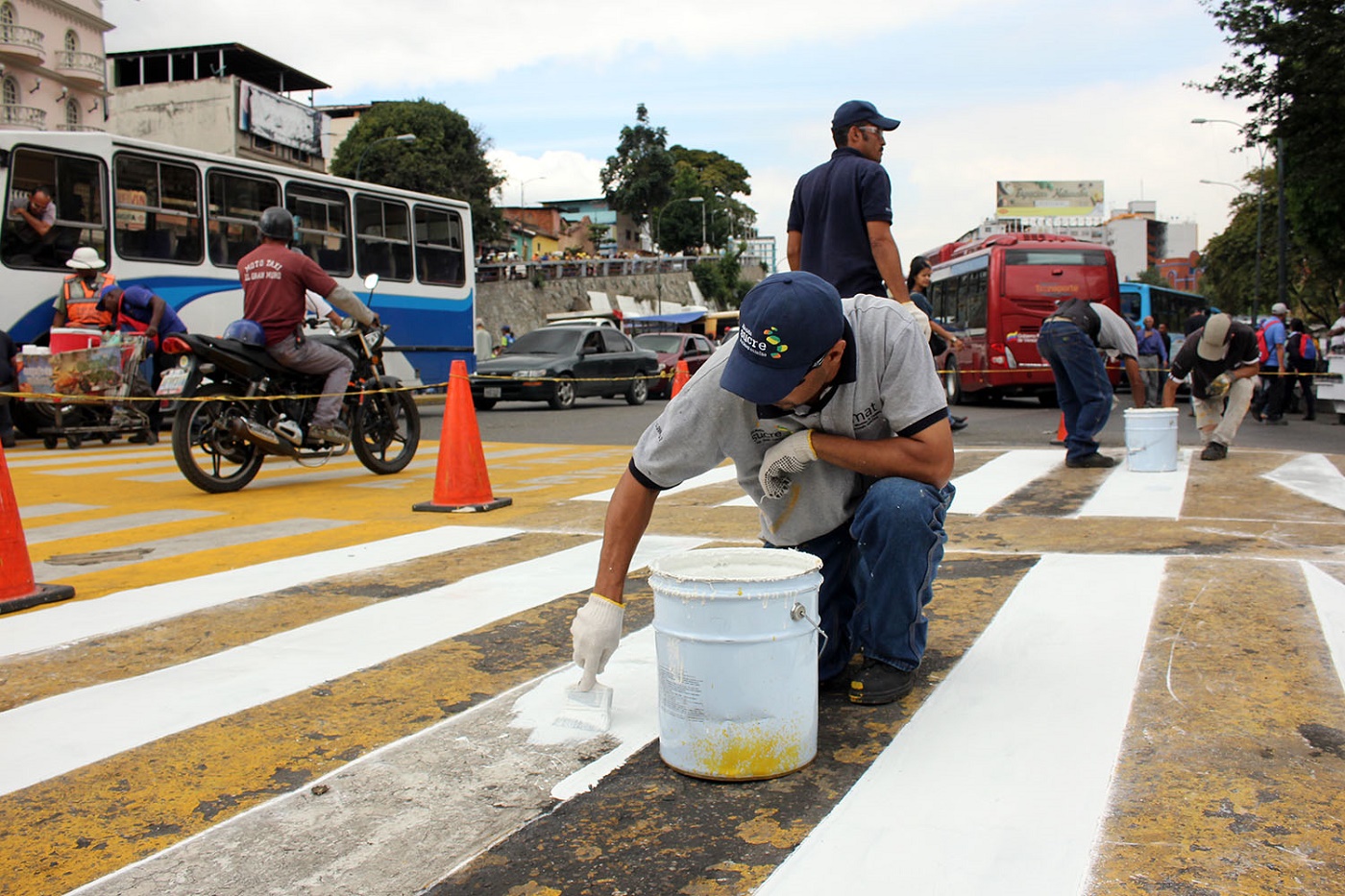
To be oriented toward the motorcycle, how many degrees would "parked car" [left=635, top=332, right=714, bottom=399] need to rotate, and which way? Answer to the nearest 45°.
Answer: approximately 45° to its left

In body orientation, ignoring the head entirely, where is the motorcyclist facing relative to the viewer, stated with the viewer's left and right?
facing away from the viewer and to the right of the viewer

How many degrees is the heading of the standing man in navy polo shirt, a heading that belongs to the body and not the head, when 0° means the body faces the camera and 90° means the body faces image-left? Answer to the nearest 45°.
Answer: approximately 225°

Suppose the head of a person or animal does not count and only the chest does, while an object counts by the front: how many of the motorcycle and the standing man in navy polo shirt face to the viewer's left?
0

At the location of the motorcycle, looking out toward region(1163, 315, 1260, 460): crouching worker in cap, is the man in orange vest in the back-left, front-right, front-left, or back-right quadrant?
back-left

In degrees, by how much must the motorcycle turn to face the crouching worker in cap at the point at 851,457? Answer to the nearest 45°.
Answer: approximately 135° to its right

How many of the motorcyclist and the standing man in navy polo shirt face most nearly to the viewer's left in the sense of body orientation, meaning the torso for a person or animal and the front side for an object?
0

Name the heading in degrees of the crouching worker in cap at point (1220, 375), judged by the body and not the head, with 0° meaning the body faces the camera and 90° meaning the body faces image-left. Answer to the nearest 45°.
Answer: approximately 45°

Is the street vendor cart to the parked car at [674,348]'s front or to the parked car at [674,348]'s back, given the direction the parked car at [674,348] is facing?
to the front

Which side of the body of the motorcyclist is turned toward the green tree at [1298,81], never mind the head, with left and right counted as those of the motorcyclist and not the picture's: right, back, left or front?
front

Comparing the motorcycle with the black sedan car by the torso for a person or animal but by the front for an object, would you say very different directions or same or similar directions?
very different directions

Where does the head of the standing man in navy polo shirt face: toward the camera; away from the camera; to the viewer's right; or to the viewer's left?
to the viewer's right

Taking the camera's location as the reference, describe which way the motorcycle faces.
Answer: facing away from the viewer and to the right of the viewer

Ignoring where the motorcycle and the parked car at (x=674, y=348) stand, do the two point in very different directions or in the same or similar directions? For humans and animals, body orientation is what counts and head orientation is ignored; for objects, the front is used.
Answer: very different directions

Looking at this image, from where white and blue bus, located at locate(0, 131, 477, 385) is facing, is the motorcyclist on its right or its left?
on its left

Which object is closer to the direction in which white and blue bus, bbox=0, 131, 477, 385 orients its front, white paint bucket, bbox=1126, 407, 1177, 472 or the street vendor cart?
the street vendor cart
